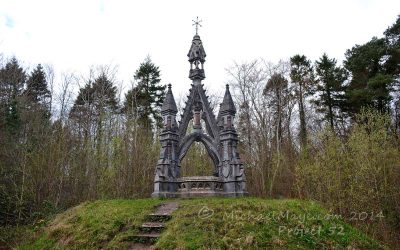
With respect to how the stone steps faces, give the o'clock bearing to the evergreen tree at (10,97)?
The evergreen tree is roughly at 5 o'clock from the stone steps.

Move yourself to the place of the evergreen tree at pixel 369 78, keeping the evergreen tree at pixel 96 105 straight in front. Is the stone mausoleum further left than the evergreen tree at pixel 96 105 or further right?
left

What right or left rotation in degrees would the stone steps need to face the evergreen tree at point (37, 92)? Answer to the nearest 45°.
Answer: approximately 135° to its right

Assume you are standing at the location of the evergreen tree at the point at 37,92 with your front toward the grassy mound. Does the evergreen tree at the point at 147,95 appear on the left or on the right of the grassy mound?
left

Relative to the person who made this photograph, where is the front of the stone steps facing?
facing the viewer

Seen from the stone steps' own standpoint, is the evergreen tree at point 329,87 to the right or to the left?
on its left

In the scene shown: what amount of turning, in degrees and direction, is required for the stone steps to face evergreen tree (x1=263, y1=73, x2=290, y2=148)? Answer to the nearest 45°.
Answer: approximately 135° to its left

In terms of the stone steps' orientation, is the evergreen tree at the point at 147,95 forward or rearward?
rearward

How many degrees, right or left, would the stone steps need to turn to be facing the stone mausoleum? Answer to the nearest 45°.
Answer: approximately 135° to its left

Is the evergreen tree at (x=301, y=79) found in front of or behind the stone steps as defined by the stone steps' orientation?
behind
